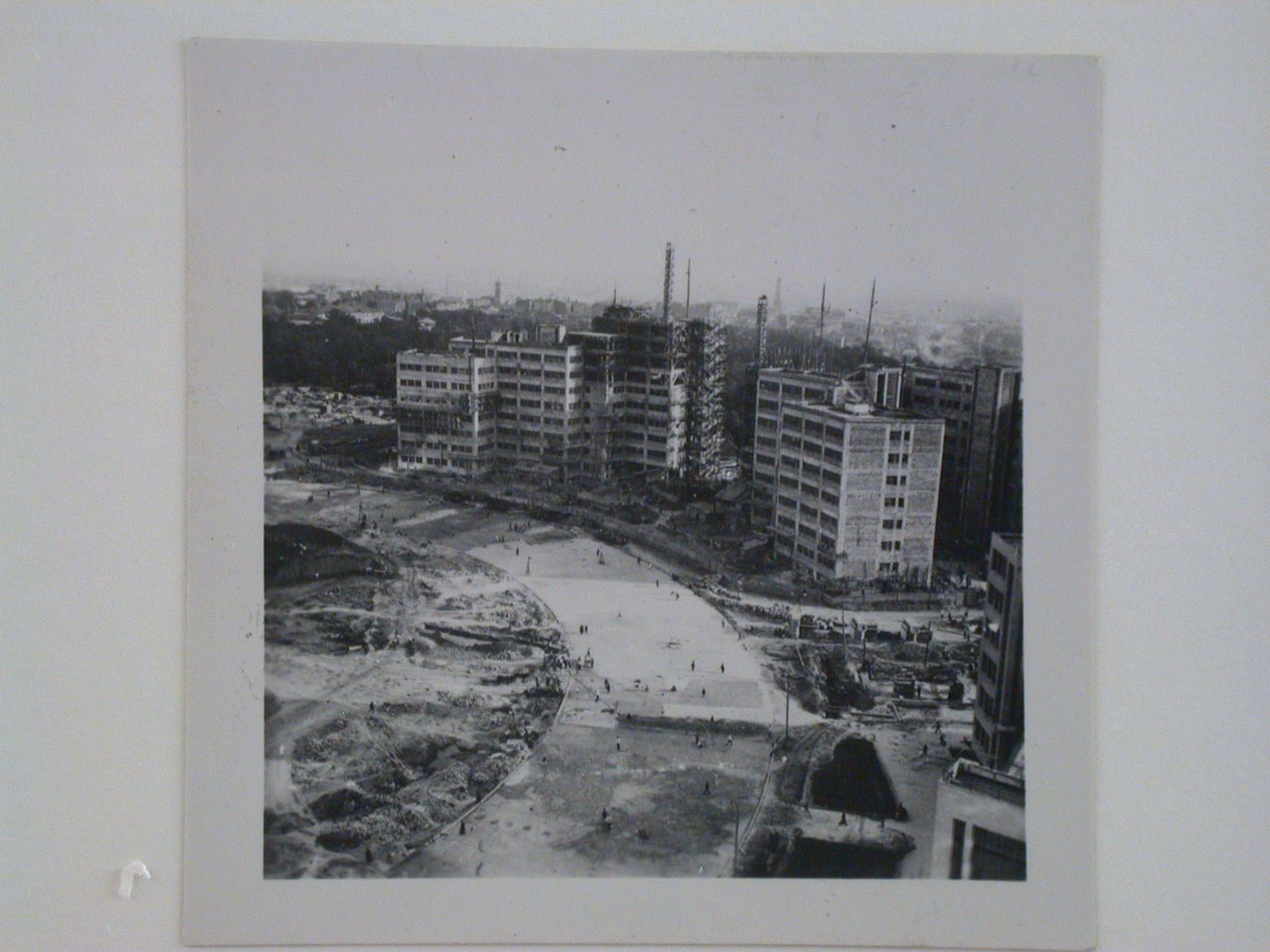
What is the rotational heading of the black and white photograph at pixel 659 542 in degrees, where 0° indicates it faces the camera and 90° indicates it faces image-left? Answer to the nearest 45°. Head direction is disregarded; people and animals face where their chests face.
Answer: approximately 0°
